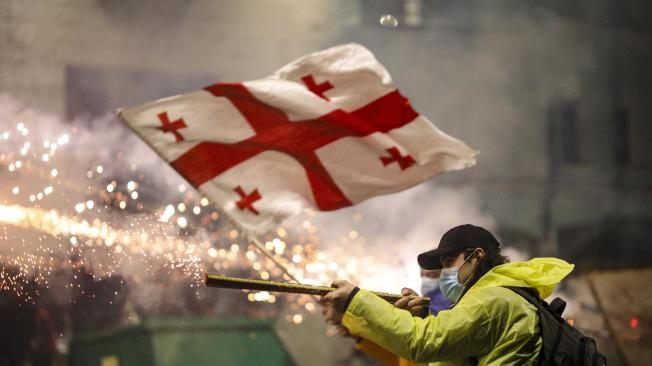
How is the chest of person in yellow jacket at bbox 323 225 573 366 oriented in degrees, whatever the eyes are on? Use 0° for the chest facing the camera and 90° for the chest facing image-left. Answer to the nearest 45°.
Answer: approximately 90°

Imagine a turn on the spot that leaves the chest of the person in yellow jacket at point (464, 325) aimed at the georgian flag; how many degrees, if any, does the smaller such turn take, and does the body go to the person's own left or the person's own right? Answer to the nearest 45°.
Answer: approximately 45° to the person's own right
